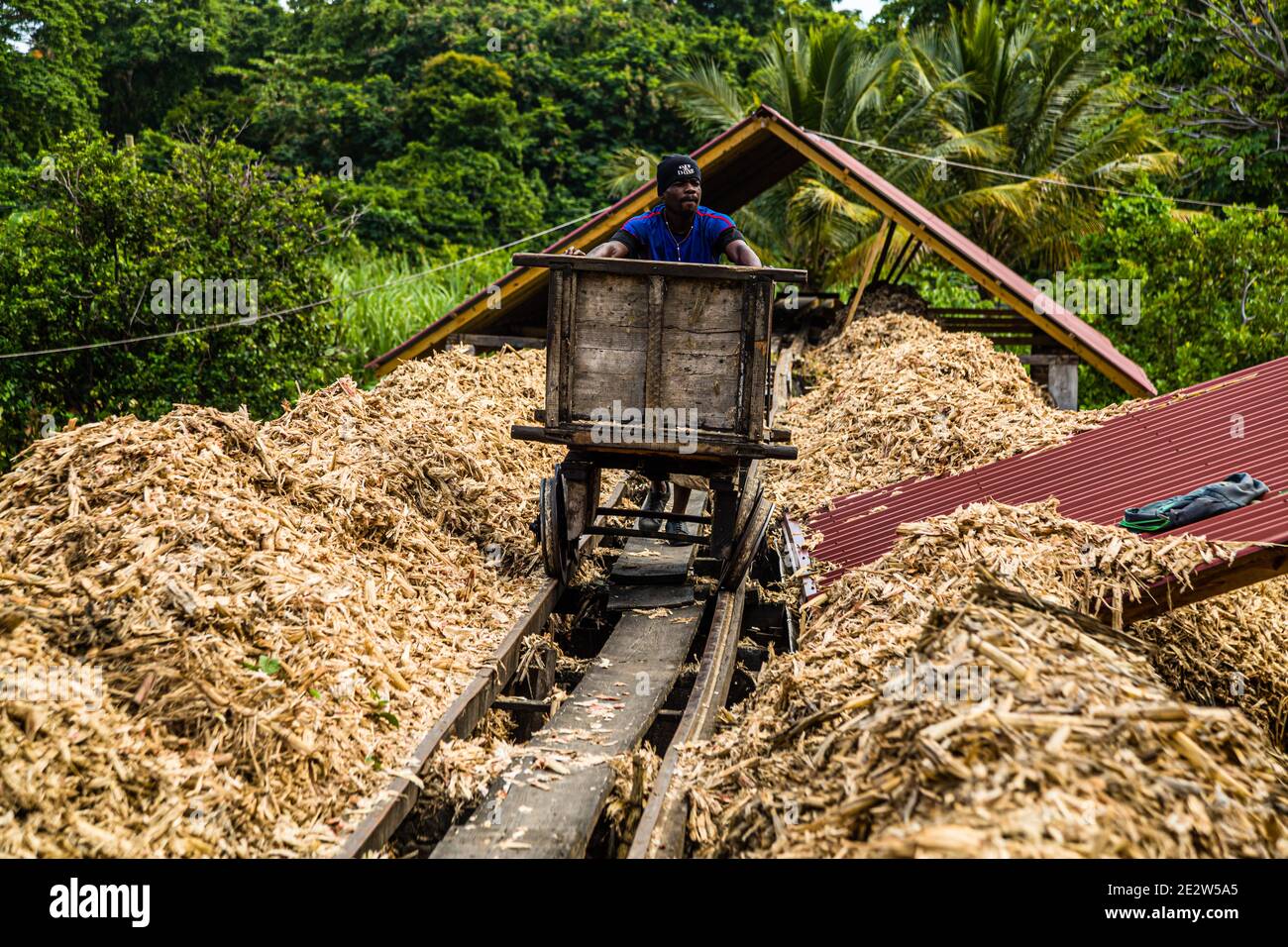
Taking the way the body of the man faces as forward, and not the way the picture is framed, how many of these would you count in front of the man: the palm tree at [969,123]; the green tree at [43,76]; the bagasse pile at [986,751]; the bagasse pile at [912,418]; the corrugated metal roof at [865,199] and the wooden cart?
2

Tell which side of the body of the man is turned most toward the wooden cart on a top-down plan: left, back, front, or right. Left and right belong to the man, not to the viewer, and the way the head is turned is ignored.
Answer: front

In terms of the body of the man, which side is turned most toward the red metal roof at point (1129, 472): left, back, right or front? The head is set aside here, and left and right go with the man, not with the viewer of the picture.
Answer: left

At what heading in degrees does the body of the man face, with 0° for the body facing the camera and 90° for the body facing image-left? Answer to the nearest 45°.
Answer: approximately 0°

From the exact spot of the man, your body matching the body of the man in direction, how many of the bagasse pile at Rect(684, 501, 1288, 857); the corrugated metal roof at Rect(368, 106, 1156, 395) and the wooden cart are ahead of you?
2

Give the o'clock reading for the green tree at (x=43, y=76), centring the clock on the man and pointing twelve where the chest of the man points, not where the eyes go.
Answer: The green tree is roughly at 5 o'clock from the man.

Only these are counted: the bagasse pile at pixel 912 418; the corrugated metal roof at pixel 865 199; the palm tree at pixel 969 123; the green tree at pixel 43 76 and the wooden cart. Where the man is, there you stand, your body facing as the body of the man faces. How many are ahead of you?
1

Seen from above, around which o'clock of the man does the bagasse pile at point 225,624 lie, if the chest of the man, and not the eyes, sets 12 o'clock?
The bagasse pile is roughly at 1 o'clock from the man.

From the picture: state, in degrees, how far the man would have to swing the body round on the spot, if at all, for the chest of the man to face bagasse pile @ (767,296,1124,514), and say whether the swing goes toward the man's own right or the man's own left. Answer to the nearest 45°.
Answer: approximately 135° to the man's own left

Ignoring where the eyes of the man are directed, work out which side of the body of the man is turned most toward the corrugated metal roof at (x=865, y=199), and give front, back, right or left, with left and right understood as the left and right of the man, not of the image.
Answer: back

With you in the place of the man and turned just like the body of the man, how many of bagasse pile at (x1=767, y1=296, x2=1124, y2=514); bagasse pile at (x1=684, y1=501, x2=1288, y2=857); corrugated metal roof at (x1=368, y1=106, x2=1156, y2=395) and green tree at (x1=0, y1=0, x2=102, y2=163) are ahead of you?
1
